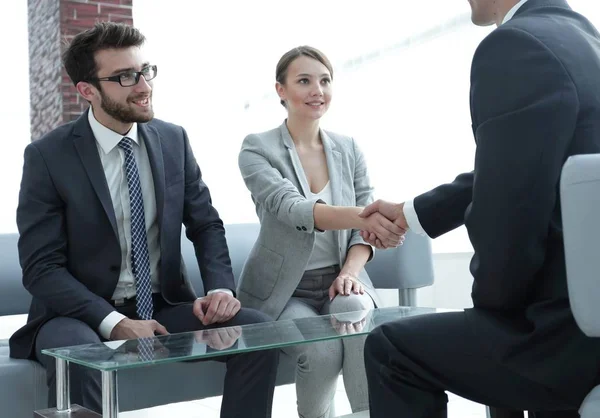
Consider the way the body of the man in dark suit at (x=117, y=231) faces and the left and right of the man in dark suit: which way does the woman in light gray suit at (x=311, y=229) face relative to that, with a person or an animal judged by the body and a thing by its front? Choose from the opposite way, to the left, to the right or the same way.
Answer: the same way

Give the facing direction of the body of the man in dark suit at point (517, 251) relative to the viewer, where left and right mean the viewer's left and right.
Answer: facing to the left of the viewer

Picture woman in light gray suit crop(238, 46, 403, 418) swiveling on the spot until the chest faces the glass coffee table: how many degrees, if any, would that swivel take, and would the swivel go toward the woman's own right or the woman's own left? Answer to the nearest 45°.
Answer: approximately 45° to the woman's own right

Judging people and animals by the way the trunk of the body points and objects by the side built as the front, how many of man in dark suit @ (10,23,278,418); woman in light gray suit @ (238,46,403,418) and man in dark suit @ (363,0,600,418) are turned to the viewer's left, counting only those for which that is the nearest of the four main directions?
1

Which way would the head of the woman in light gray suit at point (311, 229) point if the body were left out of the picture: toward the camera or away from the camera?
toward the camera

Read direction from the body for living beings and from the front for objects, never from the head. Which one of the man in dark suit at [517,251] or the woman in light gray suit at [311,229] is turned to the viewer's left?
the man in dark suit

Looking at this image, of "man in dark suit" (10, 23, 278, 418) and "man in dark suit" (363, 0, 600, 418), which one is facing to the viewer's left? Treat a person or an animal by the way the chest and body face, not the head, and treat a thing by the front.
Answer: "man in dark suit" (363, 0, 600, 418)

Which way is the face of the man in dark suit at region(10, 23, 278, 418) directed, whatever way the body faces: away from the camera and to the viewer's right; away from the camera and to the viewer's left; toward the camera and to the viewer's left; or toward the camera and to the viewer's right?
toward the camera and to the viewer's right

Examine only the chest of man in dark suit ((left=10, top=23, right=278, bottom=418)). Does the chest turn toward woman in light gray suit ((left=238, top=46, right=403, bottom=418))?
no

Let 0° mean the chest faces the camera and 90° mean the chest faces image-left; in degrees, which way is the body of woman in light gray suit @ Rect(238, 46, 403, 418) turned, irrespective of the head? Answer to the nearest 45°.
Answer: approximately 315°
